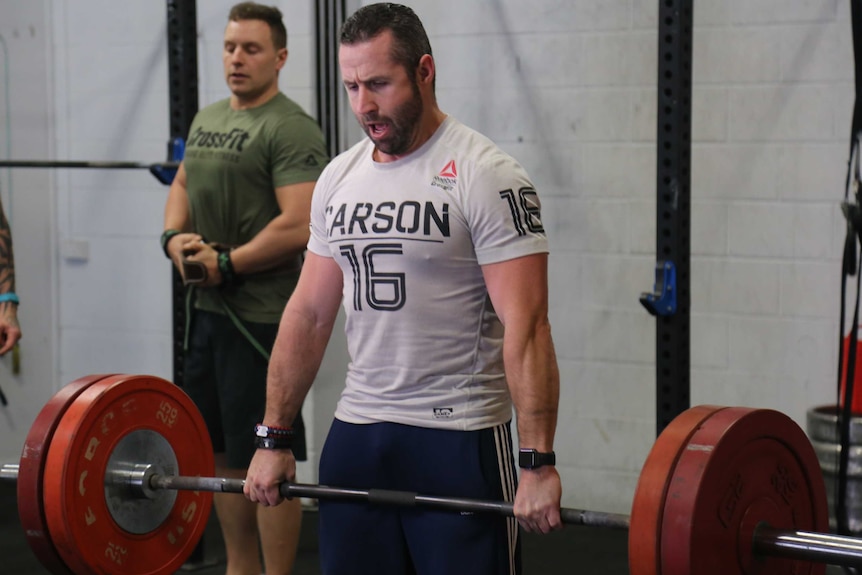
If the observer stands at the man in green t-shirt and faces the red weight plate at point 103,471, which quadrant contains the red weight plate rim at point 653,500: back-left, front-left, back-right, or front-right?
front-left

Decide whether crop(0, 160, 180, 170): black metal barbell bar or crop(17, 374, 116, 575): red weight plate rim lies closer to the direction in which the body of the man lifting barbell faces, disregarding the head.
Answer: the red weight plate rim

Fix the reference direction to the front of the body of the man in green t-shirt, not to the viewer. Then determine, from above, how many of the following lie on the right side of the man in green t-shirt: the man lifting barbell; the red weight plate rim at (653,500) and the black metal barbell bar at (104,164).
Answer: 1

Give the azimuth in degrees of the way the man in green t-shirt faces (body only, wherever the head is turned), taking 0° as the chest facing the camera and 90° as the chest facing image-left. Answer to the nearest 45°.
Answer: approximately 45°

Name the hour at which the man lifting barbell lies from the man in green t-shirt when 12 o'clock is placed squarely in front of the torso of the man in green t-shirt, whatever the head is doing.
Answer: The man lifting barbell is roughly at 10 o'clock from the man in green t-shirt.

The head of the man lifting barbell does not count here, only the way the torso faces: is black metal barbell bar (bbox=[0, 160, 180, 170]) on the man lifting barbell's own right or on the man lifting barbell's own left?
on the man lifting barbell's own right

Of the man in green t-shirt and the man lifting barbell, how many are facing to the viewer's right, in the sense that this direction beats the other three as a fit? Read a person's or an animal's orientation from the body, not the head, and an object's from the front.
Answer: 0

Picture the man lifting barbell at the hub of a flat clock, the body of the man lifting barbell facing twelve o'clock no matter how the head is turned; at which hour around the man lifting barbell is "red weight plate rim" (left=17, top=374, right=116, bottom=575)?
The red weight plate rim is roughly at 2 o'clock from the man lifting barbell.

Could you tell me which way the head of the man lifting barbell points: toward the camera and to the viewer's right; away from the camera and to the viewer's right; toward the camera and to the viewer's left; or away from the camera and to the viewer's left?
toward the camera and to the viewer's left

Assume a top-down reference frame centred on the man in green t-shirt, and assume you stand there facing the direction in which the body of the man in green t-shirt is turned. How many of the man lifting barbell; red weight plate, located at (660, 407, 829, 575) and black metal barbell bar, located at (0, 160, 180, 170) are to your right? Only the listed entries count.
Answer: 1

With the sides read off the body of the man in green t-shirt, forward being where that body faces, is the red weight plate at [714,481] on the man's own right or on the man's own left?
on the man's own left

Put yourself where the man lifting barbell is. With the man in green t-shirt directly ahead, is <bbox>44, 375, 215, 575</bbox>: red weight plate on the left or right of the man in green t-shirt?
left

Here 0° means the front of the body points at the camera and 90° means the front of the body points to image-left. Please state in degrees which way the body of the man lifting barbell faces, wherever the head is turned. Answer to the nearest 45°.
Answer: approximately 45°

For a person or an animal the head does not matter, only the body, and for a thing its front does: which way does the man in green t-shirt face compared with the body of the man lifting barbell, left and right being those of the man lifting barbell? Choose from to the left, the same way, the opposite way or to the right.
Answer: the same way

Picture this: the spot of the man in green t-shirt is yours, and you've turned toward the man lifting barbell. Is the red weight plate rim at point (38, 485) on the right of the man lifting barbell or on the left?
right

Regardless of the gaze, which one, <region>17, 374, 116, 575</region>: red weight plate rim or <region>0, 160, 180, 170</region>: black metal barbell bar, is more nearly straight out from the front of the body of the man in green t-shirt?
the red weight plate rim
